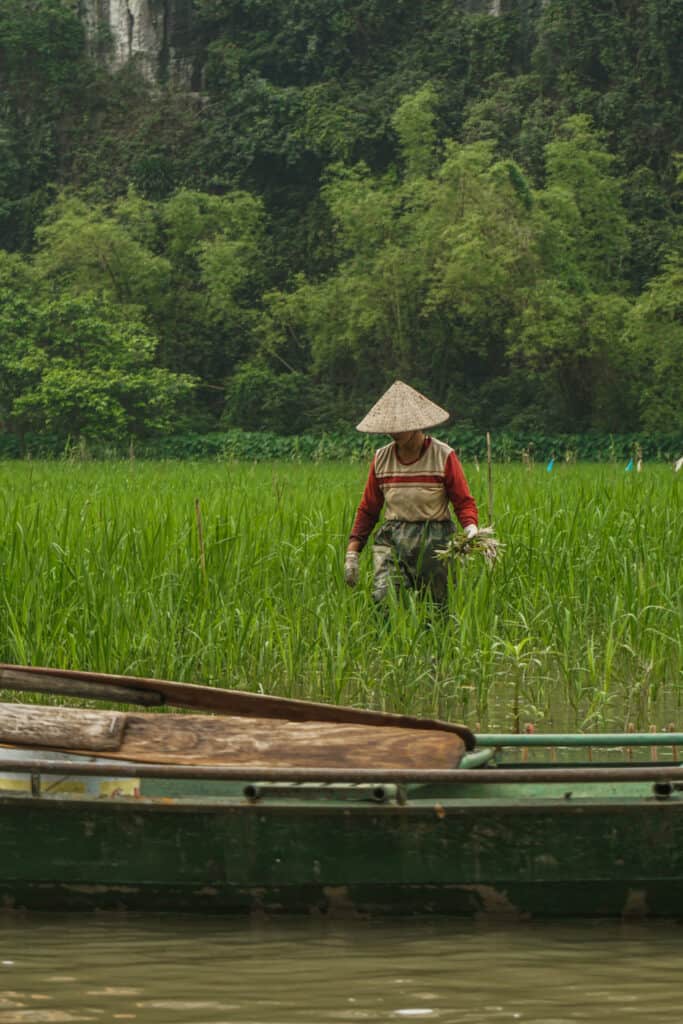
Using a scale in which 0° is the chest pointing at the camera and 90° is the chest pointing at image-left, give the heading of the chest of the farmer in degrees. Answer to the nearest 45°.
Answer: approximately 0°

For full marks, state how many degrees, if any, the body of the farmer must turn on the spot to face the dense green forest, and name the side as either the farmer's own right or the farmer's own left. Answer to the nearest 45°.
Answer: approximately 180°

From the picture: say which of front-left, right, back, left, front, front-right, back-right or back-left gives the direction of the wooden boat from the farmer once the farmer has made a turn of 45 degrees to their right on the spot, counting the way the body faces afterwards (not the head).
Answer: front-left
